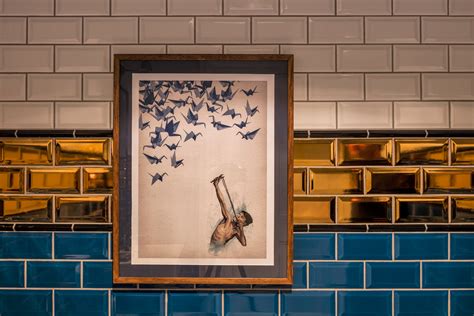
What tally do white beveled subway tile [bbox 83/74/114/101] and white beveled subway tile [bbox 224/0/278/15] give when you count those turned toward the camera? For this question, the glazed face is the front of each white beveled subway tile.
2

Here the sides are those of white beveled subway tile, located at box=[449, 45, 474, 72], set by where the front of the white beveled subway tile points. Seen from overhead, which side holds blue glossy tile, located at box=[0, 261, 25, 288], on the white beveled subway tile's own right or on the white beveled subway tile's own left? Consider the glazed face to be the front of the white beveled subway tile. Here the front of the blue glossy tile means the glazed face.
on the white beveled subway tile's own right
